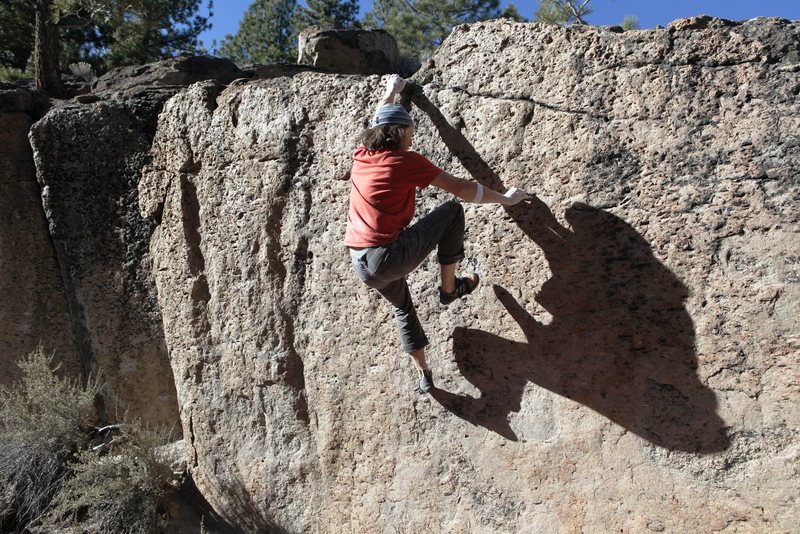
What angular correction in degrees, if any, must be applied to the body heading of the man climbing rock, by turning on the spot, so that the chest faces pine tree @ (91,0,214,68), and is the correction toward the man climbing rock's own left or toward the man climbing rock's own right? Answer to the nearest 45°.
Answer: approximately 90° to the man climbing rock's own left

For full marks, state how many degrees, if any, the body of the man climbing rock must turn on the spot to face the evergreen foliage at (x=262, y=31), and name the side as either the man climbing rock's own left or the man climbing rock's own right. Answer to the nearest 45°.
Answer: approximately 45° to the man climbing rock's own left

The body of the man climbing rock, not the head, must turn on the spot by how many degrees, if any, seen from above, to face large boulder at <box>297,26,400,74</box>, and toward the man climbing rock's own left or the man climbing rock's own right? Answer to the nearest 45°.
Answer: approximately 45° to the man climbing rock's own left

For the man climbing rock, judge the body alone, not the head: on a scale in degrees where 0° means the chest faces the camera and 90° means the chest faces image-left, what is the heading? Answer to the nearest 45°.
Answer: approximately 225°

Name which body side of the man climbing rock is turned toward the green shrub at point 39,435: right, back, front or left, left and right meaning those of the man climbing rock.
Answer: left

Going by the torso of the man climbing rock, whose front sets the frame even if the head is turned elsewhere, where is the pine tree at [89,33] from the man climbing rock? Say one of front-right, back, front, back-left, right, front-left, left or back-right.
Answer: left

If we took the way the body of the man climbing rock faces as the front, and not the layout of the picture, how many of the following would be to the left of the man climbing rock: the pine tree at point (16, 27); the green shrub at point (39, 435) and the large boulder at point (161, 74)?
3

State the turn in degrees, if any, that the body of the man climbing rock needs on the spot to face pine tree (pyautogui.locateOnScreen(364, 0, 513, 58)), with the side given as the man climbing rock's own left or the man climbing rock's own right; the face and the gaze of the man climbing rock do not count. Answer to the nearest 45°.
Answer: approximately 45° to the man climbing rock's own left
